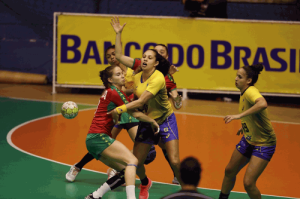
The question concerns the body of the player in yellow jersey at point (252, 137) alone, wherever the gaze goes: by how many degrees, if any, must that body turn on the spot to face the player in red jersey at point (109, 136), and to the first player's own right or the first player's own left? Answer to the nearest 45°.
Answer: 0° — they already face them

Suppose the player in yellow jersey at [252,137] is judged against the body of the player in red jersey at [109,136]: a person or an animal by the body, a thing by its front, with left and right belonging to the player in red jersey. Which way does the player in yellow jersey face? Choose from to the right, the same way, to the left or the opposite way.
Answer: the opposite way

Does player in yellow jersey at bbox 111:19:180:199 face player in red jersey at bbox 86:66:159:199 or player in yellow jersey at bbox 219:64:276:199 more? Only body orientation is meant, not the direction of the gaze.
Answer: the player in red jersey

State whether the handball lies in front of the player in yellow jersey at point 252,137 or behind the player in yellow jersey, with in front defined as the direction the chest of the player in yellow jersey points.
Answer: in front

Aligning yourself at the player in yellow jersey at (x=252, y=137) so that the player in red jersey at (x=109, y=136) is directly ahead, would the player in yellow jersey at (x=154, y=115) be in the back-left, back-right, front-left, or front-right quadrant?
front-right

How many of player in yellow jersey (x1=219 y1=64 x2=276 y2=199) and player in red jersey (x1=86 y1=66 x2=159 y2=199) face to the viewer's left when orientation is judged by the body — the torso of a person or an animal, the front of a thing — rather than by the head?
1

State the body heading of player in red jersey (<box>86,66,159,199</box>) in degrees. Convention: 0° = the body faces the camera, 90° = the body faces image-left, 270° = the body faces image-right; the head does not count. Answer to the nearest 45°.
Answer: approximately 270°

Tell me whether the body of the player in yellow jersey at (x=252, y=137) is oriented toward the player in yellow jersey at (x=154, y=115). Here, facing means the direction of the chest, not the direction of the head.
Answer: yes

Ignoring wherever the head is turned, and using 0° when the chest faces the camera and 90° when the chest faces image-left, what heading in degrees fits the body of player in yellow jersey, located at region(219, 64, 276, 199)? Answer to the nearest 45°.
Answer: approximately 90°

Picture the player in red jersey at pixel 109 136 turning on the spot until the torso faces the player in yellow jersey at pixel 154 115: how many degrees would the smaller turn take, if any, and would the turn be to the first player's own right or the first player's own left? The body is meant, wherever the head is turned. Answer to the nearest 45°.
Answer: approximately 45° to the first player's own left

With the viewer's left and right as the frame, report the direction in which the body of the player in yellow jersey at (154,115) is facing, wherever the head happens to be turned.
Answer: facing the viewer and to the left of the viewer

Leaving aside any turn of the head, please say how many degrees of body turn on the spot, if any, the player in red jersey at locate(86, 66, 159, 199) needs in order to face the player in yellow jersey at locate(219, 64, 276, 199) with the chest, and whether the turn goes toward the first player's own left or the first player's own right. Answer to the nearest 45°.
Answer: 0° — they already face them

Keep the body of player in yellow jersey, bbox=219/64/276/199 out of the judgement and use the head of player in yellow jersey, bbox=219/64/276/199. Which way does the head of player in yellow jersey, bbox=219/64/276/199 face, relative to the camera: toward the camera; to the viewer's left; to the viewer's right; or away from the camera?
to the viewer's left
